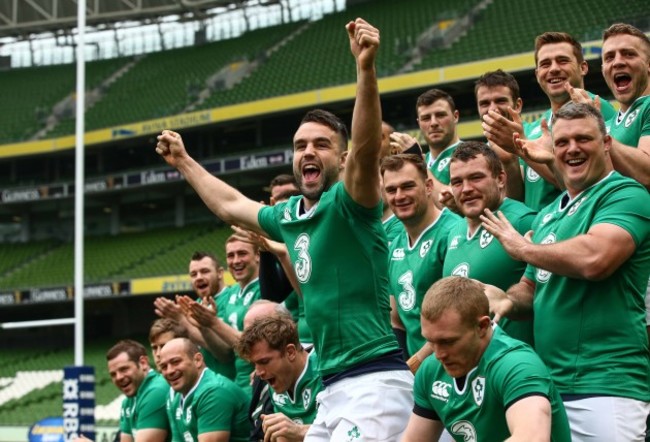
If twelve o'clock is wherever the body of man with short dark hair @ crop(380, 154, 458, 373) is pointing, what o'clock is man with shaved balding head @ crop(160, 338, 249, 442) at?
man with shaved balding head @ crop(160, 338, 249, 442) is roughly at 3 o'clock from man with short dark hair @ crop(380, 154, 458, 373).

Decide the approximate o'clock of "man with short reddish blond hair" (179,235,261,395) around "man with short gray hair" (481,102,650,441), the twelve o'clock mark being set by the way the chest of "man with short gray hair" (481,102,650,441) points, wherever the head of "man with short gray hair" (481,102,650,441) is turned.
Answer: "man with short reddish blond hair" (179,235,261,395) is roughly at 3 o'clock from "man with short gray hair" (481,102,650,441).

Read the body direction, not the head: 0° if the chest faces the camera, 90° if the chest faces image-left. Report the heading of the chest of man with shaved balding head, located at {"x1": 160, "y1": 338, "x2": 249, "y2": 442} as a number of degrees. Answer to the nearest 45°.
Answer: approximately 45°

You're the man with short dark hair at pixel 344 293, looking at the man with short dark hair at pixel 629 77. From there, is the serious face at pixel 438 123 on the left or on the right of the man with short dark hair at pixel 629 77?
left

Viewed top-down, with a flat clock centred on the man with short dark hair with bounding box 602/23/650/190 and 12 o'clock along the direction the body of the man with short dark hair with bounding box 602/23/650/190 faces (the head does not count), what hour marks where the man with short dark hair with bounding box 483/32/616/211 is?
the man with short dark hair with bounding box 483/32/616/211 is roughly at 3 o'clock from the man with short dark hair with bounding box 602/23/650/190.

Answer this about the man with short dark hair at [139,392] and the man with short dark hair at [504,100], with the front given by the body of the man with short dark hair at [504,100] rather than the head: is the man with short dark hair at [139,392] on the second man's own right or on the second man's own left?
on the second man's own right

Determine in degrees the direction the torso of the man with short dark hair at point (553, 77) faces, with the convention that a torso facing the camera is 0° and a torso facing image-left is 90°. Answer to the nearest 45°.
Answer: approximately 45°
